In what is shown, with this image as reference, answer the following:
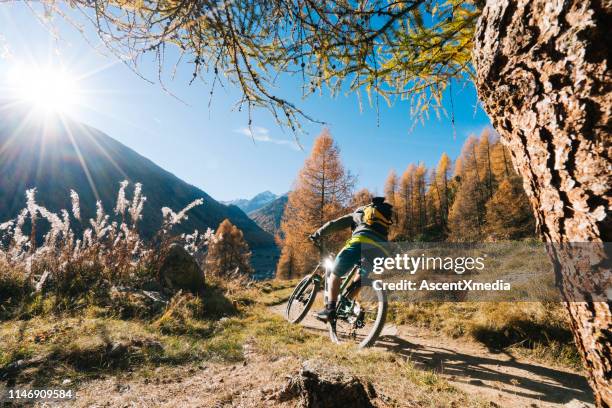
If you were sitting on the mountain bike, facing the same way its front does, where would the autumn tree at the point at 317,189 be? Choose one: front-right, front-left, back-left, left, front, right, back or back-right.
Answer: front-right

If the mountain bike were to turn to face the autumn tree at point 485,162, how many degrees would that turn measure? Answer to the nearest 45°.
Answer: approximately 90° to its right

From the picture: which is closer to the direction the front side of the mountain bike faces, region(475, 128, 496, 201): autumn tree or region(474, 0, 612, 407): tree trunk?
the autumn tree

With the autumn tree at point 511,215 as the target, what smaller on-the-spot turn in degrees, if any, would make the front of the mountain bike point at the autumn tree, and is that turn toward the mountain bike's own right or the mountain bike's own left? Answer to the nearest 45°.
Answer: approximately 90° to the mountain bike's own right

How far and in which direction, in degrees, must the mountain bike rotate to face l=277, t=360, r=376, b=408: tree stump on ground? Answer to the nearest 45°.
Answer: approximately 135° to its left

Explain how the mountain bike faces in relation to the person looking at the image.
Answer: facing away from the viewer and to the left of the viewer

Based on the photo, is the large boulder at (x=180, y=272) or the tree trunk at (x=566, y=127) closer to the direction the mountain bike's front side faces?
the large boulder

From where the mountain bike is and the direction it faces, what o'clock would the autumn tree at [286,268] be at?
The autumn tree is roughly at 1 o'clock from the mountain bike.

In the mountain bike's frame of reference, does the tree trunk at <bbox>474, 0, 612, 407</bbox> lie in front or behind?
behind
